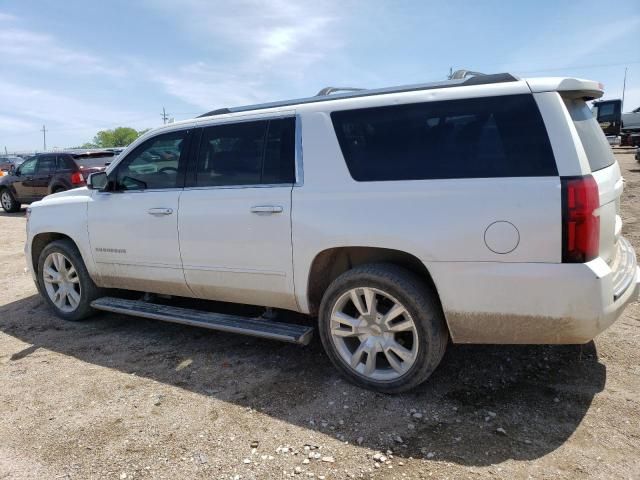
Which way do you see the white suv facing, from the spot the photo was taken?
facing away from the viewer and to the left of the viewer

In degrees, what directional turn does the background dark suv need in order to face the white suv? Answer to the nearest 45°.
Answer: approximately 135° to its left

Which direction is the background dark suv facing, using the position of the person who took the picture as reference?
facing away from the viewer and to the left of the viewer

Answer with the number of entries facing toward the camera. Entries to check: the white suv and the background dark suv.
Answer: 0

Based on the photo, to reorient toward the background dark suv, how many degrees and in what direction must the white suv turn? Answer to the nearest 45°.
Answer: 0° — it already faces it
